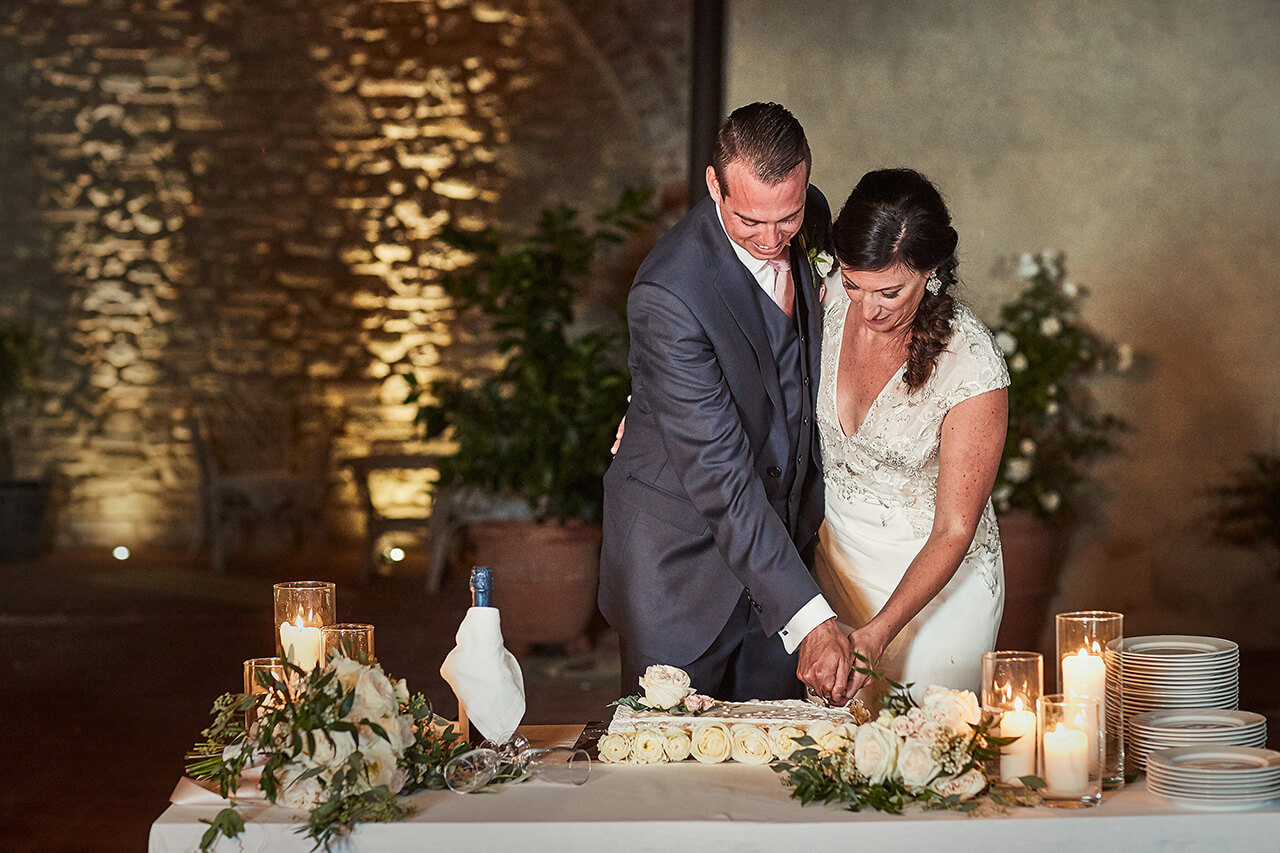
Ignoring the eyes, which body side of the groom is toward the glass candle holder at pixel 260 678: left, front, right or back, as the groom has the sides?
right

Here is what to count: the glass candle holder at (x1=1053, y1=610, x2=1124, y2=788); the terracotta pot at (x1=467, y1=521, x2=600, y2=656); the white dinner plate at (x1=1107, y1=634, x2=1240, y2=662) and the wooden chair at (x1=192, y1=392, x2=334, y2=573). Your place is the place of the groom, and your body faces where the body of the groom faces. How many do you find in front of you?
2

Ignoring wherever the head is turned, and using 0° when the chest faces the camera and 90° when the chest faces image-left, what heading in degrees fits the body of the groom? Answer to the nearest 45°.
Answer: approximately 315°

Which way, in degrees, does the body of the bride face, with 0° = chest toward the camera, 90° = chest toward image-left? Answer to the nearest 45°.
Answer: approximately 45°

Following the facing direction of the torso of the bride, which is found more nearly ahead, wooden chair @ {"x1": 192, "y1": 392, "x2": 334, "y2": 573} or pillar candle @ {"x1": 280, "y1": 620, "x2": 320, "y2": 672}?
the pillar candle

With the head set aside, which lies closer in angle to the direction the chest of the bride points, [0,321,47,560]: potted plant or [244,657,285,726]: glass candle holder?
the glass candle holder

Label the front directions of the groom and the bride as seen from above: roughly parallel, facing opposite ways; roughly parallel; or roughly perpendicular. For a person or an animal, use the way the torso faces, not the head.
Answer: roughly perpendicular

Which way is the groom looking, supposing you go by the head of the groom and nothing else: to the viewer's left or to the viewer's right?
to the viewer's right

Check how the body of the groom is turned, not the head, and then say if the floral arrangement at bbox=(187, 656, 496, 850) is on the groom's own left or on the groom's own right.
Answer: on the groom's own right

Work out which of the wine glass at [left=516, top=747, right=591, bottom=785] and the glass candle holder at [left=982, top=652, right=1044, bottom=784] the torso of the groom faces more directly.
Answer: the glass candle holder

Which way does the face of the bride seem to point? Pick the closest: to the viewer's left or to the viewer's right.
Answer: to the viewer's left
